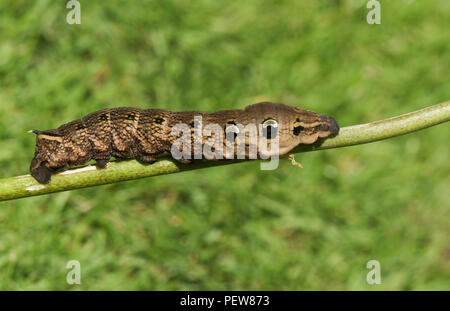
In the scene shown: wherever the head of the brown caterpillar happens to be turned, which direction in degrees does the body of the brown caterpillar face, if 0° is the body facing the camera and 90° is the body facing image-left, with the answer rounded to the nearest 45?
approximately 270°
